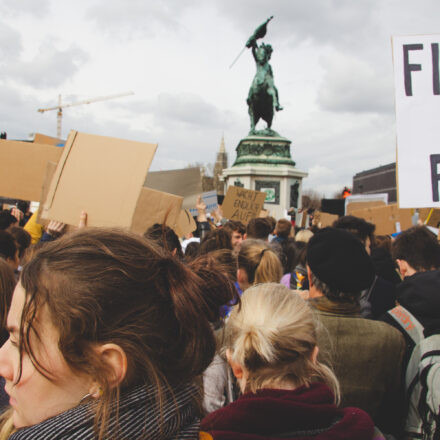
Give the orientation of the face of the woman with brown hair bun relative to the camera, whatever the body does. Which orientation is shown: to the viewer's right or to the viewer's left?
to the viewer's left

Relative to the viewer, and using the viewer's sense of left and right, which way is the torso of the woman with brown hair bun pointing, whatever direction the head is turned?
facing to the left of the viewer

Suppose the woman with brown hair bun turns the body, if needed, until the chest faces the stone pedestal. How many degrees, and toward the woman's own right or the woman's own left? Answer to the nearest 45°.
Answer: approximately 90° to the woman's own right
